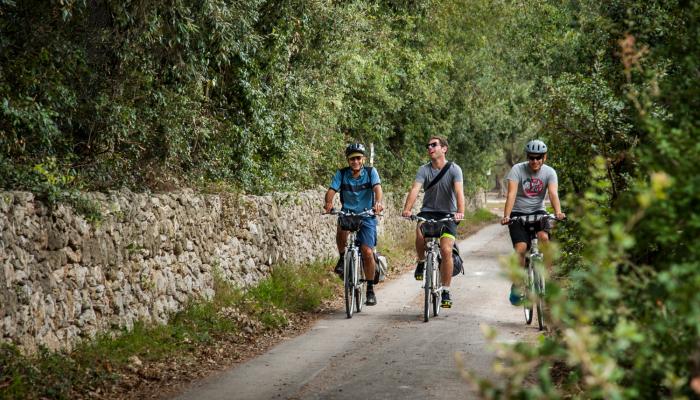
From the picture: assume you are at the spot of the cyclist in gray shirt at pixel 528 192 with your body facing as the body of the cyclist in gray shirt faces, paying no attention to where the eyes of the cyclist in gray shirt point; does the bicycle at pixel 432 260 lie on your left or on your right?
on your right

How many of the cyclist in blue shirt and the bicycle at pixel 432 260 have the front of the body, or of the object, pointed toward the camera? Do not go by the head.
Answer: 2

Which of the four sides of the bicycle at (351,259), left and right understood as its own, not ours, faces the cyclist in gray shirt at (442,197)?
left

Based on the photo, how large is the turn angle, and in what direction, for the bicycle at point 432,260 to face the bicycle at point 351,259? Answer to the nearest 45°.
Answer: approximately 90° to its right

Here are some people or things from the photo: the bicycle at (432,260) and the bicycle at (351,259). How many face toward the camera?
2

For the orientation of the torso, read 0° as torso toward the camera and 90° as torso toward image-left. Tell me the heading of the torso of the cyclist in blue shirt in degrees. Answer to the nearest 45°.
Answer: approximately 0°
